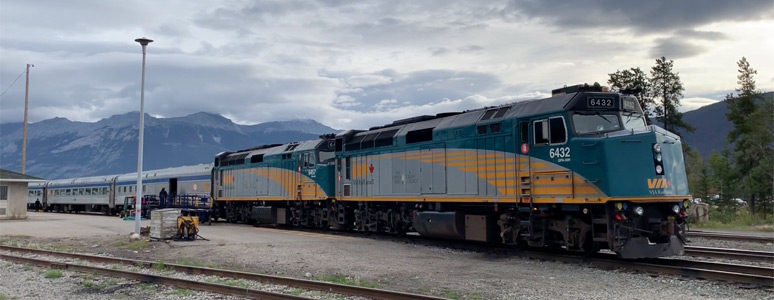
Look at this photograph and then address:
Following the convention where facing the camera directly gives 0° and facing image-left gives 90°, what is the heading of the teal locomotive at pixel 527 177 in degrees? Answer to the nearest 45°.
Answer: approximately 315°

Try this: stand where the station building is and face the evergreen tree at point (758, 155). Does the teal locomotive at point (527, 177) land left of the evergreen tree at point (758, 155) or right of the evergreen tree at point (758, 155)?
right

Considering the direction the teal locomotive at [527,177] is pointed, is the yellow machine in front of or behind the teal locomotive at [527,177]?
behind

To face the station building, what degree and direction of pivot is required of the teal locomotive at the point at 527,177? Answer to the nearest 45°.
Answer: approximately 180°

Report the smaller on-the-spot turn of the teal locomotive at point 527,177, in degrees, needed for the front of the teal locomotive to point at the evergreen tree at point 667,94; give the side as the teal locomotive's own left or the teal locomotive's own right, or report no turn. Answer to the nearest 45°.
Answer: approximately 90° to the teal locomotive's own left

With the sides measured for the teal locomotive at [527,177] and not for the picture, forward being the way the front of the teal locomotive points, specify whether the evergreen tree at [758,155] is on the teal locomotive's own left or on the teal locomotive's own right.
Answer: on the teal locomotive's own left

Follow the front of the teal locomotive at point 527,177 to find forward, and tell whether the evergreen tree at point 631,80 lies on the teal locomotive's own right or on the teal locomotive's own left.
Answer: on the teal locomotive's own left
